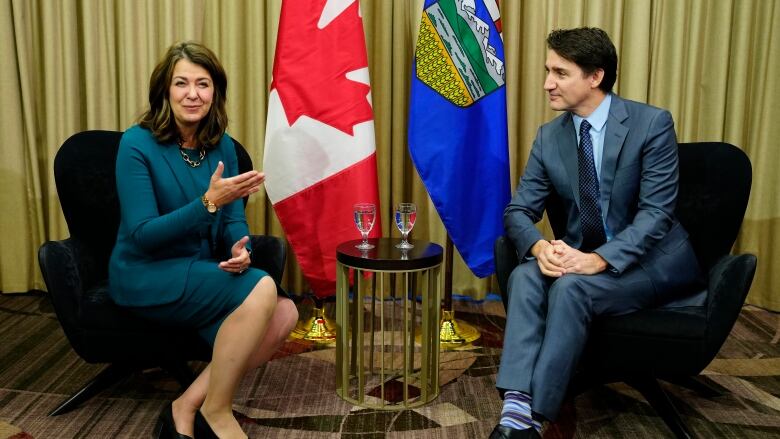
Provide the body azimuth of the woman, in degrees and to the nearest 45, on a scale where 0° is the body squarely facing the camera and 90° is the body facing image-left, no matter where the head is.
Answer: approximately 315°

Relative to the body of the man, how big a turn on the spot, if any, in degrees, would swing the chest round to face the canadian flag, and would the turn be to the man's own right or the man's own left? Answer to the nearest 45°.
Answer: approximately 90° to the man's own right

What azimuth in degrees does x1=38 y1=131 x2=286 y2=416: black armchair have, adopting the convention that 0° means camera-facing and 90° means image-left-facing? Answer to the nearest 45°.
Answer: approximately 315°

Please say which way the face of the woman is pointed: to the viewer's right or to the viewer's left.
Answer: to the viewer's right

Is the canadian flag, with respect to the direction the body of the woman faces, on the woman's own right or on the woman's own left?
on the woman's own left

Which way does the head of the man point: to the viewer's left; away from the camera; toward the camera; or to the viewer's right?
to the viewer's left

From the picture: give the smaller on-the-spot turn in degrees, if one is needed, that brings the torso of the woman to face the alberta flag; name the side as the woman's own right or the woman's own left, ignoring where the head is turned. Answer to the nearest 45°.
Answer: approximately 90° to the woman's own left

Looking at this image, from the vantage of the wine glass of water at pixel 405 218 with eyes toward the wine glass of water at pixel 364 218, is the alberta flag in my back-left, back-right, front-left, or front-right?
back-right

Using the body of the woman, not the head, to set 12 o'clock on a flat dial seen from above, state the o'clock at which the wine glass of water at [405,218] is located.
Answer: The wine glass of water is roughly at 10 o'clock from the woman.

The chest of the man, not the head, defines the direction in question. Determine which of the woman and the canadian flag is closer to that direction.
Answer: the woman

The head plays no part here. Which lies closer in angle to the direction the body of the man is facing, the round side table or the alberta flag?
the round side table
